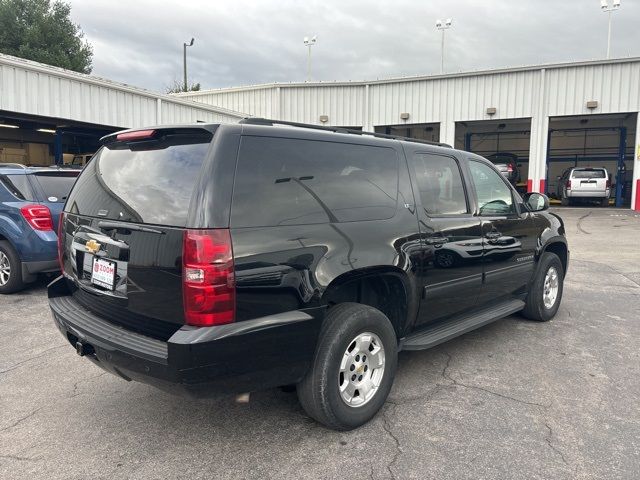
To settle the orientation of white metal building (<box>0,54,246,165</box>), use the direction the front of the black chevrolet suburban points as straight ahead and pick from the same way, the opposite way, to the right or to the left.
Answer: to the right

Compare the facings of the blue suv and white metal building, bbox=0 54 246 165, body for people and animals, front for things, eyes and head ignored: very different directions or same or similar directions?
very different directions

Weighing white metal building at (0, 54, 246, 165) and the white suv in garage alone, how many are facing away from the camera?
1

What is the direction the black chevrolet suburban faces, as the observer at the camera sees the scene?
facing away from the viewer and to the right of the viewer

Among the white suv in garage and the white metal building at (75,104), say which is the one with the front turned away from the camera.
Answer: the white suv in garage

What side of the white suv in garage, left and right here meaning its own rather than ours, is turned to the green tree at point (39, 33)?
left

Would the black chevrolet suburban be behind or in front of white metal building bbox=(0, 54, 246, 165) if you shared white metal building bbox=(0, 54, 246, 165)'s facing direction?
in front

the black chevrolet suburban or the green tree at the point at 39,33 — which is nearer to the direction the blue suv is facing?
the green tree

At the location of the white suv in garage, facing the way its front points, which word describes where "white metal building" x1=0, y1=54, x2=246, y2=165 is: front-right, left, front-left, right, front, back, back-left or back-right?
back-left

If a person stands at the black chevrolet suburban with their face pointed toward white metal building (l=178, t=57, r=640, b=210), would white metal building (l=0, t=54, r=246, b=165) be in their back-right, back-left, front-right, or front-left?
front-left

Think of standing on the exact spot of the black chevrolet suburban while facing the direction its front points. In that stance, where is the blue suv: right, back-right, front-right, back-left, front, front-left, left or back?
left

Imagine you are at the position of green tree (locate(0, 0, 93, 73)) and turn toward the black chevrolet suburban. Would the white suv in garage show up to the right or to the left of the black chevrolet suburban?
left

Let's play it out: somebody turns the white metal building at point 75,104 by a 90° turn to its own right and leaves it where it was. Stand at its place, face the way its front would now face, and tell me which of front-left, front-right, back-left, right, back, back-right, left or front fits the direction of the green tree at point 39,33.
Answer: back-right

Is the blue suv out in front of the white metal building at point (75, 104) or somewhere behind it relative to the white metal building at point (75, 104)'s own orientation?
in front

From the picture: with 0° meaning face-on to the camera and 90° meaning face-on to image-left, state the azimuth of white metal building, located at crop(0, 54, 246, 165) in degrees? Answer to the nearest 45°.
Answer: approximately 315°

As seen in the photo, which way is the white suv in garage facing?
away from the camera
